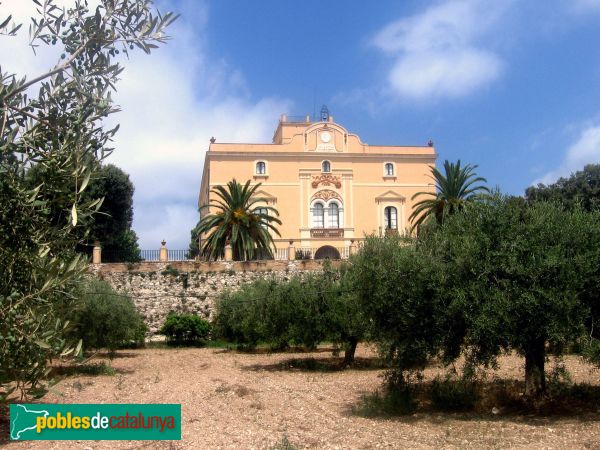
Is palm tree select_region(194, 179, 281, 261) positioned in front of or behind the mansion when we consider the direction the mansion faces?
in front

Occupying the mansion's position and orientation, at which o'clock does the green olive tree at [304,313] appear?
The green olive tree is roughly at 12 o'clock from the mansion.

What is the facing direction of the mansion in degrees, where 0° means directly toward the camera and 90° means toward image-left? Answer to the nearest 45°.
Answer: approximately 0°

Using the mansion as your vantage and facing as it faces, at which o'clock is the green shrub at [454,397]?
The green shrub is roughly at 12 o'clock from the mansion.

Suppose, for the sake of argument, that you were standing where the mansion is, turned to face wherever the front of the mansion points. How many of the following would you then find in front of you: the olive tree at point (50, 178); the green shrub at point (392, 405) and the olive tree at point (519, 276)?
3

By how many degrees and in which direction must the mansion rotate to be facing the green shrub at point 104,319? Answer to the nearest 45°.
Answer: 0° — it already faces it

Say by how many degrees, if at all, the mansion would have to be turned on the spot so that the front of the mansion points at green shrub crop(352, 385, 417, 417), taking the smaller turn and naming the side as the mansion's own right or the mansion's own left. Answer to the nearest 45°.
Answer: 0° — it already faces it

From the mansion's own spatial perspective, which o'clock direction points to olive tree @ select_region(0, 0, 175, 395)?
The olive tree is roughly at 12 o'clock from the mansion.

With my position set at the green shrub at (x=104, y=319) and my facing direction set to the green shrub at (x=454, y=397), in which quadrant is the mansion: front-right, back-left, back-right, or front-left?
back-left

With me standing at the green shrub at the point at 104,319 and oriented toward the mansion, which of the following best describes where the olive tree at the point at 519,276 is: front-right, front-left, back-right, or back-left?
back-right

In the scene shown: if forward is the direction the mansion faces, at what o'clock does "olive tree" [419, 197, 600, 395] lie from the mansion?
The olive tree is roughly at 12 o'clock from the mansion.
